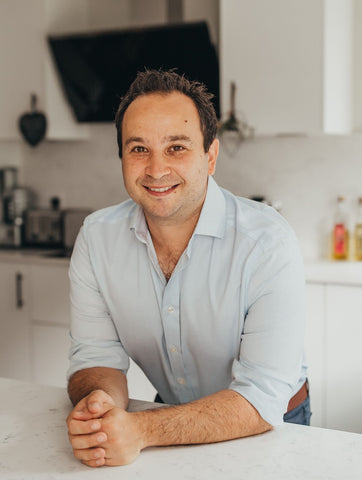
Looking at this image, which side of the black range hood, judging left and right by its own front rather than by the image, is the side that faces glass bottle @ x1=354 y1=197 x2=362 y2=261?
left

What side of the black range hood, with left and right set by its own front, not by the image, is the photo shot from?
front

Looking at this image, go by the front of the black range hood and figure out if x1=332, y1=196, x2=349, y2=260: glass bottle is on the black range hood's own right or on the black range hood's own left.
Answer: on the black range hood's own left

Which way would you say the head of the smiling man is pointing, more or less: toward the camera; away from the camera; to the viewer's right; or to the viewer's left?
toward the camera

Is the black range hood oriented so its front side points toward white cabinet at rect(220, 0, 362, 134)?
no

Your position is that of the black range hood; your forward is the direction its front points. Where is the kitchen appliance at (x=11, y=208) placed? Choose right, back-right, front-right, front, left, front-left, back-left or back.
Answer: back-right

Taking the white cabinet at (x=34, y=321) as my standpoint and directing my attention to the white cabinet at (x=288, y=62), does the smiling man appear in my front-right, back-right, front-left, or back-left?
front-right
